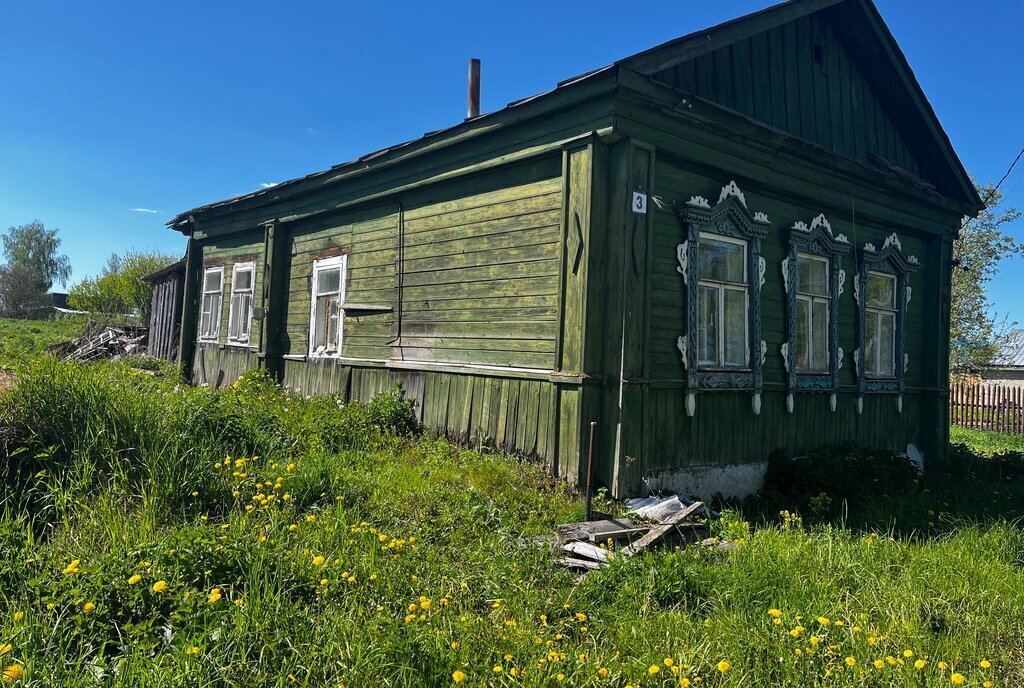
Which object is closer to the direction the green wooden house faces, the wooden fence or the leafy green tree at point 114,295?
the wooden fence

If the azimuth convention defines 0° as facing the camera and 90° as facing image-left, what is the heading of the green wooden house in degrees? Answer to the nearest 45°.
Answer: approximately 315°

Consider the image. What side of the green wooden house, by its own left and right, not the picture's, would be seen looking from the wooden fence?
left

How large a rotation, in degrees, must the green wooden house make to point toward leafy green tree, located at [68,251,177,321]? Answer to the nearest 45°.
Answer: approximately 180°
